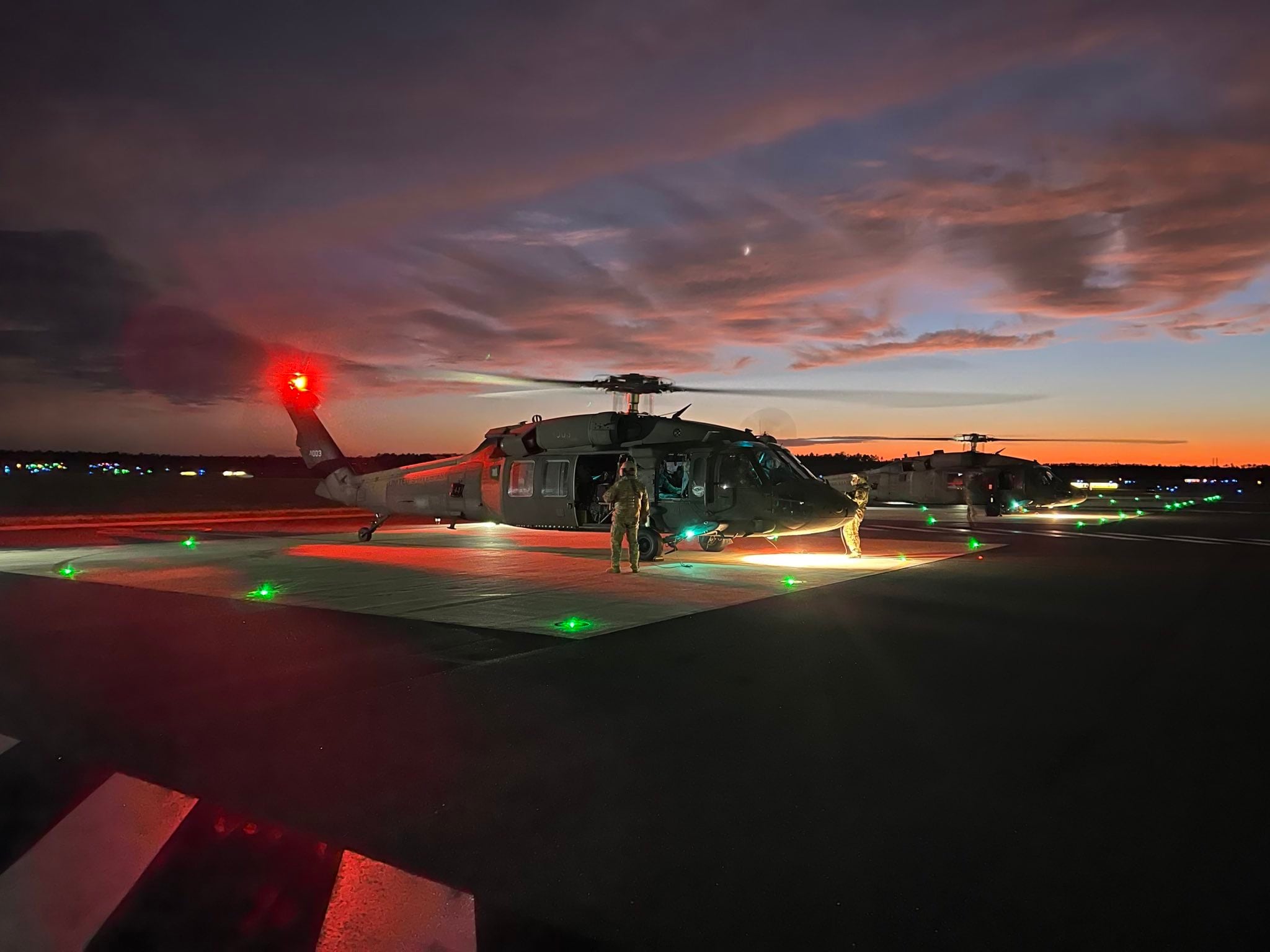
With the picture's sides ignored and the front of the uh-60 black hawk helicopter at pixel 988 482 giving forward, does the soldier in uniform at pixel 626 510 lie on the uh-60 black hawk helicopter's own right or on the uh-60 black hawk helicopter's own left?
on the uh-60 black hawk helicopter's own right

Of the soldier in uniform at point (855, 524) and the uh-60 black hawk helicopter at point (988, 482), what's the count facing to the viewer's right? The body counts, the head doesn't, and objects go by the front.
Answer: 1

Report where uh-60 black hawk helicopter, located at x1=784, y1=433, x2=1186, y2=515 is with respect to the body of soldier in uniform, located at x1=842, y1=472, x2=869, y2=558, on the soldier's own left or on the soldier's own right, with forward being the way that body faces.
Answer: on the soldier's own right

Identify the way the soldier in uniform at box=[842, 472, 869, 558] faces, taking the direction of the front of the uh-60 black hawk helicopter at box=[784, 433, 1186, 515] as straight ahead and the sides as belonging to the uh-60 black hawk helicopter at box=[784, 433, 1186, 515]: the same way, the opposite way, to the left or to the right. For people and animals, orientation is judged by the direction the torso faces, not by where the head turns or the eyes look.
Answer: the opposite way

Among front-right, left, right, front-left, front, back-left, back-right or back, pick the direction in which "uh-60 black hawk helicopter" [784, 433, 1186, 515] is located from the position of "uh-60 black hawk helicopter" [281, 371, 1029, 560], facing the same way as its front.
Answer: left

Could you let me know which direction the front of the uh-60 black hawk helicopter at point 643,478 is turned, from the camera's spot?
facing the viewer and to the right of the viewer

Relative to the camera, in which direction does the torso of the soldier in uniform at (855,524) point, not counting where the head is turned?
to the viewer's left

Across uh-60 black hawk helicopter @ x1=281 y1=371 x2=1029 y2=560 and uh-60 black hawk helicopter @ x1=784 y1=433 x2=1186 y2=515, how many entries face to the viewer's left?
0

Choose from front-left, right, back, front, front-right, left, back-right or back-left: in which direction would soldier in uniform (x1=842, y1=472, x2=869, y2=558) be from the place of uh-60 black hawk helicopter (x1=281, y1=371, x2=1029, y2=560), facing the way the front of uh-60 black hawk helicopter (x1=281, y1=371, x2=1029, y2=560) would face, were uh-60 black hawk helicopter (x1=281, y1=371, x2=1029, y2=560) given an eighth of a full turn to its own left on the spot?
front

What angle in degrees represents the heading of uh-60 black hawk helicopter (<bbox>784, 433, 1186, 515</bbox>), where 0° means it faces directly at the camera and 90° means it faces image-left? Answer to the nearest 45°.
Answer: approximately 270°

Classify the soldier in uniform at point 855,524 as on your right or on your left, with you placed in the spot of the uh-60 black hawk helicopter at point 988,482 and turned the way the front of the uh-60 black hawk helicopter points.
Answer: on your right

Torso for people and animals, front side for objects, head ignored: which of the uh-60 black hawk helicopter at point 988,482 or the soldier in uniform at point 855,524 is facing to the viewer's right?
the uh-60 black hawk helicopter
